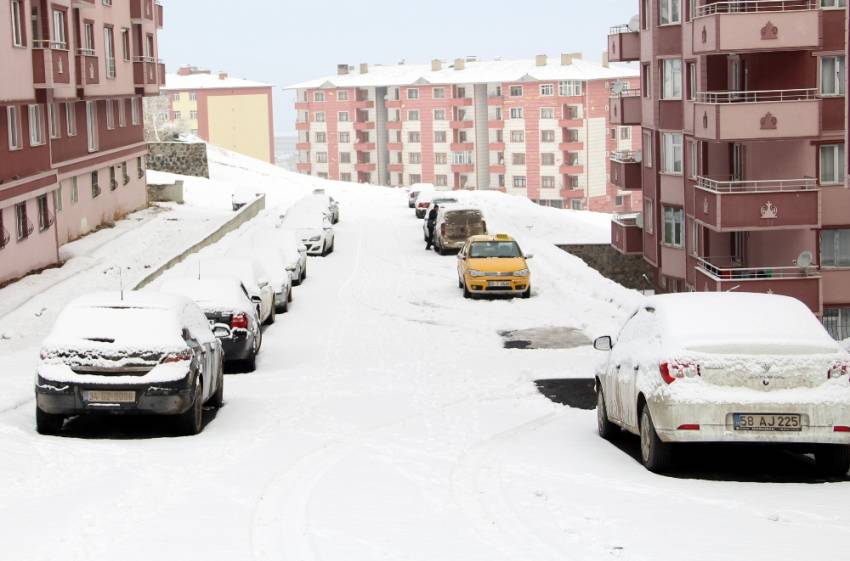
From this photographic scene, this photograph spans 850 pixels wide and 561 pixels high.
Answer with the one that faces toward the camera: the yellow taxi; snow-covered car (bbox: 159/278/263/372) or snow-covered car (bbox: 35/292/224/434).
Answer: the yellow taxi

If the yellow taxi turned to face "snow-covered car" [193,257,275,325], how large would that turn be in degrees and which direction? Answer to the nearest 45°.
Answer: approximately 45° to its right

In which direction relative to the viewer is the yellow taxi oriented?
toward the camera

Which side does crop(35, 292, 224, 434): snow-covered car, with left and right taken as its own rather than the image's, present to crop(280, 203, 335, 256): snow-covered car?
front

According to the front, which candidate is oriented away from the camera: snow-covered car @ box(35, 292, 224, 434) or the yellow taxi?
the snow-covered car

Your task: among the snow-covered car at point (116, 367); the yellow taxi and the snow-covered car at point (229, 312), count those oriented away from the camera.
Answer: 2

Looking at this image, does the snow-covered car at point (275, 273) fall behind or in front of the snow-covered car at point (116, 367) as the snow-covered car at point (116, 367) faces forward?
in front

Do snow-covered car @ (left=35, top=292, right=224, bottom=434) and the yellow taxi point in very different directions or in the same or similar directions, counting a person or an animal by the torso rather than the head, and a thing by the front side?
very different directions

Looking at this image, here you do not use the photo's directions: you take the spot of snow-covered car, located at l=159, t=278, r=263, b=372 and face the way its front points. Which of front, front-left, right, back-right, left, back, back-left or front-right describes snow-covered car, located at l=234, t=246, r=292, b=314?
front

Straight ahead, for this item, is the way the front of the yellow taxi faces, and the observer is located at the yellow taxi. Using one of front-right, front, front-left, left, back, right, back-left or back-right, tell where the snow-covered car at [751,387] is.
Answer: front

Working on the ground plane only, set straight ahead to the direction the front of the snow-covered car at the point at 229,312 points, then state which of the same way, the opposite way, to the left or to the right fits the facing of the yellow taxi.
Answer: the opposite way

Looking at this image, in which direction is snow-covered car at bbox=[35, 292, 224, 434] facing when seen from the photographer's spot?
facing away from the viewer

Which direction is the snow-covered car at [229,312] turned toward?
away from the camera

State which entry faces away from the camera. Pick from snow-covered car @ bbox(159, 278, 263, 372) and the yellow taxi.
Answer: the snow-covered car
